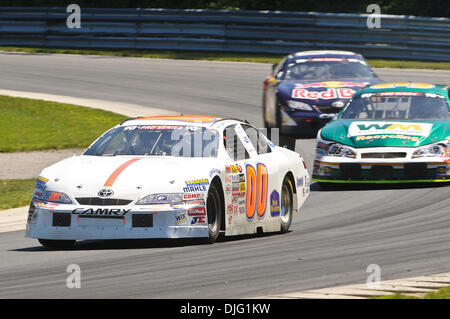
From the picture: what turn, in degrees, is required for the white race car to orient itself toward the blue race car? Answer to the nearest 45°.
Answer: approximately 135° to its right

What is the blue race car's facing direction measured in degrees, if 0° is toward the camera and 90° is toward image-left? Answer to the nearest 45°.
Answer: approximately 0°

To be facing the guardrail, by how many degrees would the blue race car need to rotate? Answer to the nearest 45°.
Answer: approximately 180°

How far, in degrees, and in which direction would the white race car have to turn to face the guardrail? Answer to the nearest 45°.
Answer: approximately 135° to its right

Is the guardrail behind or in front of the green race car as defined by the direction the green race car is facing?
behind

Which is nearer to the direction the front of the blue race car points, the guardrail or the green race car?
the green race car

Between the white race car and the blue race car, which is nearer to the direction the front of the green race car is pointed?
the white race car

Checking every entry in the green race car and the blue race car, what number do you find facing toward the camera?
2

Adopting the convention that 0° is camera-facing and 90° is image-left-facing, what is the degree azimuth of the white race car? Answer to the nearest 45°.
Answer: approximately 45°

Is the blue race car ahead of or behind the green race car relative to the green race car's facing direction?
behind
